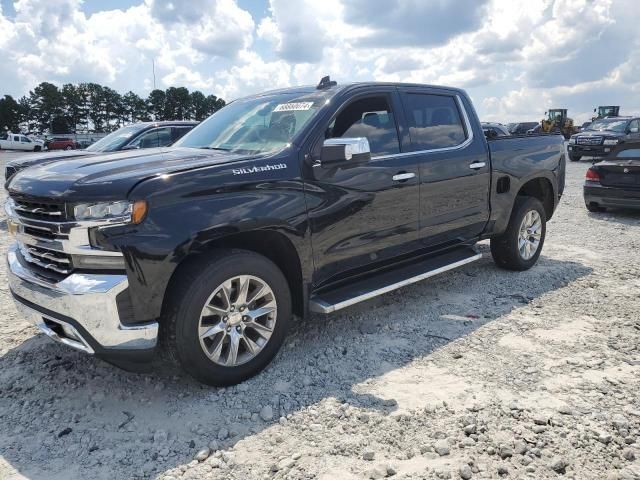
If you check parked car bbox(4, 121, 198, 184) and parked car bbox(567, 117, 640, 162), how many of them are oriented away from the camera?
0

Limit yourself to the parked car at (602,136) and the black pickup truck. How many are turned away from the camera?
0

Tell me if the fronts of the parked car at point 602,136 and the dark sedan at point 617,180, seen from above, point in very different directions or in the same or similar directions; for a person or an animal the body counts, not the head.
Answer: very different directions

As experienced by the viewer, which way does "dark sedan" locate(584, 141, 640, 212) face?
facing away from the viewer and to the right of the viewer

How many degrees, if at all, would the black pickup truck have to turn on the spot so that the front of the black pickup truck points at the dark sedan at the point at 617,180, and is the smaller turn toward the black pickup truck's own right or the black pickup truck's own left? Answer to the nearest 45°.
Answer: approximately 180°

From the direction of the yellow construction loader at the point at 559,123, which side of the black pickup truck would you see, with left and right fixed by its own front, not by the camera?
back

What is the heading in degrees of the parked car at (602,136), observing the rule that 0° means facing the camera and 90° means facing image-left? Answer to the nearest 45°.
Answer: approximately 45°

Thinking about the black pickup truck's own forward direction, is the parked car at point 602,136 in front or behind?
behind

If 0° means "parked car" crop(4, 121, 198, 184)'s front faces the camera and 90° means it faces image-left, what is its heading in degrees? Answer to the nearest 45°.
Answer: approximately 45°

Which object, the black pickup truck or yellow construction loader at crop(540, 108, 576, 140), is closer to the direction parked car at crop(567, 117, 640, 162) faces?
the black pickup truck

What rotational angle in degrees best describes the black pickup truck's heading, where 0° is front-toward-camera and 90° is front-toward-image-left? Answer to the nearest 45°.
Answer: approximately 45°

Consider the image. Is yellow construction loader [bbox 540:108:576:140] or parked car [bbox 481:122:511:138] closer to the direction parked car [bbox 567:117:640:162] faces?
the parked car

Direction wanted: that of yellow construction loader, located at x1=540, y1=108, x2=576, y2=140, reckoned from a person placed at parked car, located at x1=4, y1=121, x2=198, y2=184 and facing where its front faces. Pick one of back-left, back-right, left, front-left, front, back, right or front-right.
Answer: back

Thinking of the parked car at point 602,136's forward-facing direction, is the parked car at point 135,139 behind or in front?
in front
